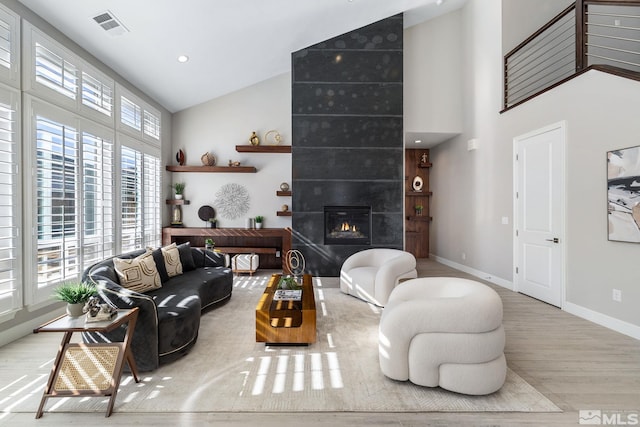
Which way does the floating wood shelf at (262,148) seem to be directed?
toward the camera

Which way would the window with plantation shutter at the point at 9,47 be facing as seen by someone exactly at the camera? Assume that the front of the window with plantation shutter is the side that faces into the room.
facing the viewer and to the right of the viewer

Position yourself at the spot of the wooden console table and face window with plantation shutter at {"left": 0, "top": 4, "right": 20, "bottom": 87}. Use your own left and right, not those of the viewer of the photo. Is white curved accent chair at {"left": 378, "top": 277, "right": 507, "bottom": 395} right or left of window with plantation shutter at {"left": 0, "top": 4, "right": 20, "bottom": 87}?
left

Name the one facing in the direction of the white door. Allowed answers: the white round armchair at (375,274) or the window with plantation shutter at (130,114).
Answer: the window with plantation shutter

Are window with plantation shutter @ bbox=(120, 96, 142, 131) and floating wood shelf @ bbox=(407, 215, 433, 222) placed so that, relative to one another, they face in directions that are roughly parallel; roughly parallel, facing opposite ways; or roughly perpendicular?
roughly perpendicular

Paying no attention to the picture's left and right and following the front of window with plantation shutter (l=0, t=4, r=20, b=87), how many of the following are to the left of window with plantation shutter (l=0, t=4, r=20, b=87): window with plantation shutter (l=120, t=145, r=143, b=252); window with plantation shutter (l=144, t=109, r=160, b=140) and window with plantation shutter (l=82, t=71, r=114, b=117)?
3

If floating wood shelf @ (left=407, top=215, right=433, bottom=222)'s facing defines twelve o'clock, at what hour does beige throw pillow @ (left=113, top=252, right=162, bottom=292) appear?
The beige throw pillow is roughly at 1 o'clock from the floating wood shelf.

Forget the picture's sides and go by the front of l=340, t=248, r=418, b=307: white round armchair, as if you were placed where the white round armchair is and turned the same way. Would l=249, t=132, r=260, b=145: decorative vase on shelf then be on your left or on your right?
on your right

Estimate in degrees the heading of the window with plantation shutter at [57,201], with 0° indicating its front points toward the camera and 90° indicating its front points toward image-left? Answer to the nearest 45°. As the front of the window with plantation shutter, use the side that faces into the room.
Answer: approximately 315°

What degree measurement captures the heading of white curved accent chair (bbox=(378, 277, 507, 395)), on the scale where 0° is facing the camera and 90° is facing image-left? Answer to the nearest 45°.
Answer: approximately 135°

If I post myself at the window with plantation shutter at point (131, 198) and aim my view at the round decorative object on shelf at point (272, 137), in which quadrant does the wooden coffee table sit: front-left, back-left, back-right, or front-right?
front-right

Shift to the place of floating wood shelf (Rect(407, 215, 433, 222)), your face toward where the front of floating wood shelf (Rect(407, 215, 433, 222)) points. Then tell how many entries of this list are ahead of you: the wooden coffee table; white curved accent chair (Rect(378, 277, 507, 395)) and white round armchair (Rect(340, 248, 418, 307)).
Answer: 3

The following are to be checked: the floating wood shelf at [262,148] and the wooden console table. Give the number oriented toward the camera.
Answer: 2

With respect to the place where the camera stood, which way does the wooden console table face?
facing the viewer
